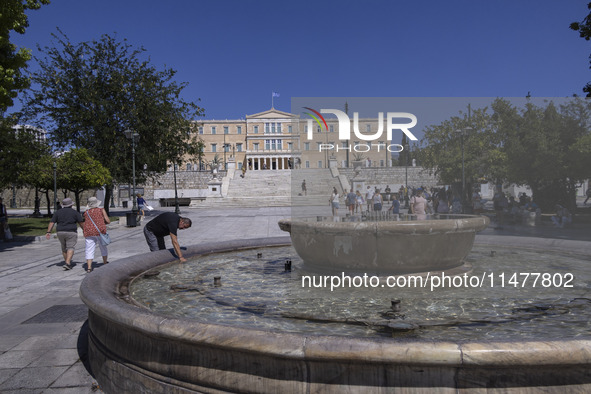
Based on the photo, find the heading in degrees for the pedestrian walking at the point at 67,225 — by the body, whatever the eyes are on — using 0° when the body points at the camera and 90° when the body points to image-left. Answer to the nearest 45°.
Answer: approximately 180°

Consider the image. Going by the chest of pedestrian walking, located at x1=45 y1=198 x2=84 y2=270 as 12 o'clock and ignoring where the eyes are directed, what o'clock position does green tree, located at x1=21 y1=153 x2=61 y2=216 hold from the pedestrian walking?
The green tree is roughly at 12 o'clock from the pedestrian walking.

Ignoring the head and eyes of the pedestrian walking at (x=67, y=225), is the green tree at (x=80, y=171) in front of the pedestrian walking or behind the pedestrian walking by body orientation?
in front

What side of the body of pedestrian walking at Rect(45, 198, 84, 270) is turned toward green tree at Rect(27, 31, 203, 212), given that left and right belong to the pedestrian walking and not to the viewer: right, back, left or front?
front

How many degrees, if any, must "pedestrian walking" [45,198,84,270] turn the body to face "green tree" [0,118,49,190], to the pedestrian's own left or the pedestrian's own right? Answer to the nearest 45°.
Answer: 0° — they already face it

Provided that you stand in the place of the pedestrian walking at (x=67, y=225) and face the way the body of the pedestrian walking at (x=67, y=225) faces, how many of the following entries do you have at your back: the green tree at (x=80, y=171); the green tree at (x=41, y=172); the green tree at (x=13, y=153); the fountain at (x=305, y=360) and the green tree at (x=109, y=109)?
1
